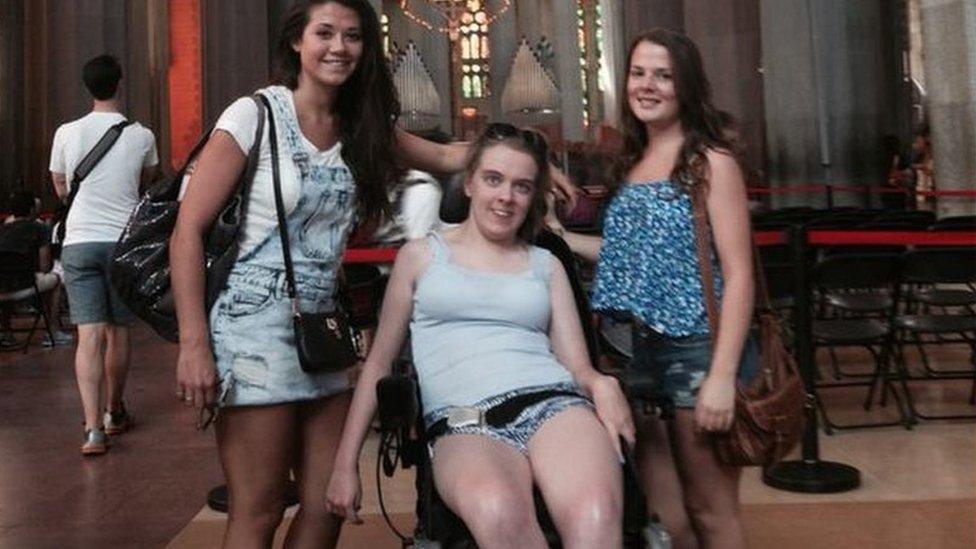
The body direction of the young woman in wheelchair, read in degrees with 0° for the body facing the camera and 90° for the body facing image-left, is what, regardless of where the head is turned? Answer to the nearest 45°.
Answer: approximately 0°

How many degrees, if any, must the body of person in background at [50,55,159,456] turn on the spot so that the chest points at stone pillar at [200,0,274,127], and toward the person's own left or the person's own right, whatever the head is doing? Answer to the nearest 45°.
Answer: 0° — they already face it

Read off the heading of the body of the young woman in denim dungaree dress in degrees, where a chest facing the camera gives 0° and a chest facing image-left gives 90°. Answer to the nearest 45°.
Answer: approximately 315°

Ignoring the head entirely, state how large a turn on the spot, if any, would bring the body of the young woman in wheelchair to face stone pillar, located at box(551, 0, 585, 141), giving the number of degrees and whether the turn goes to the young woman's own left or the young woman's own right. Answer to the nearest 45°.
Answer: approximately 180°

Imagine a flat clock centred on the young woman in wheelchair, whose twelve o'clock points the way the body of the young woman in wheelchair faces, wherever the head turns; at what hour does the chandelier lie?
The chandelier is roughly at 6 o'clock from the young woman in wheelchair.

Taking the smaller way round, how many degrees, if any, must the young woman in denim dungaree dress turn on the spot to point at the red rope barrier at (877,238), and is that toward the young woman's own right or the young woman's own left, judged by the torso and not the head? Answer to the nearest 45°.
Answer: approximately 90° to the young woman's own left

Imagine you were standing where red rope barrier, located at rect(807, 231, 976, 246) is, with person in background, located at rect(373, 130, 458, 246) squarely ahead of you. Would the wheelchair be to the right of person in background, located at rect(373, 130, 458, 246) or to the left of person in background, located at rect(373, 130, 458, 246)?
left

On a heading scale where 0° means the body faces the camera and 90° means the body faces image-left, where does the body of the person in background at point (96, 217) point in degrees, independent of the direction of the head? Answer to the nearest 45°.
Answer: approximately 180°

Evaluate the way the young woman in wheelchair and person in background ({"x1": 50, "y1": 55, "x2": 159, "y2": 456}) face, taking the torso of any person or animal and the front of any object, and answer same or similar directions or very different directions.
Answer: very different directions

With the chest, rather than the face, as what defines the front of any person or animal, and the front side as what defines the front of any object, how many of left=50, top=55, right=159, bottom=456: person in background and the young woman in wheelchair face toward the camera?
1
